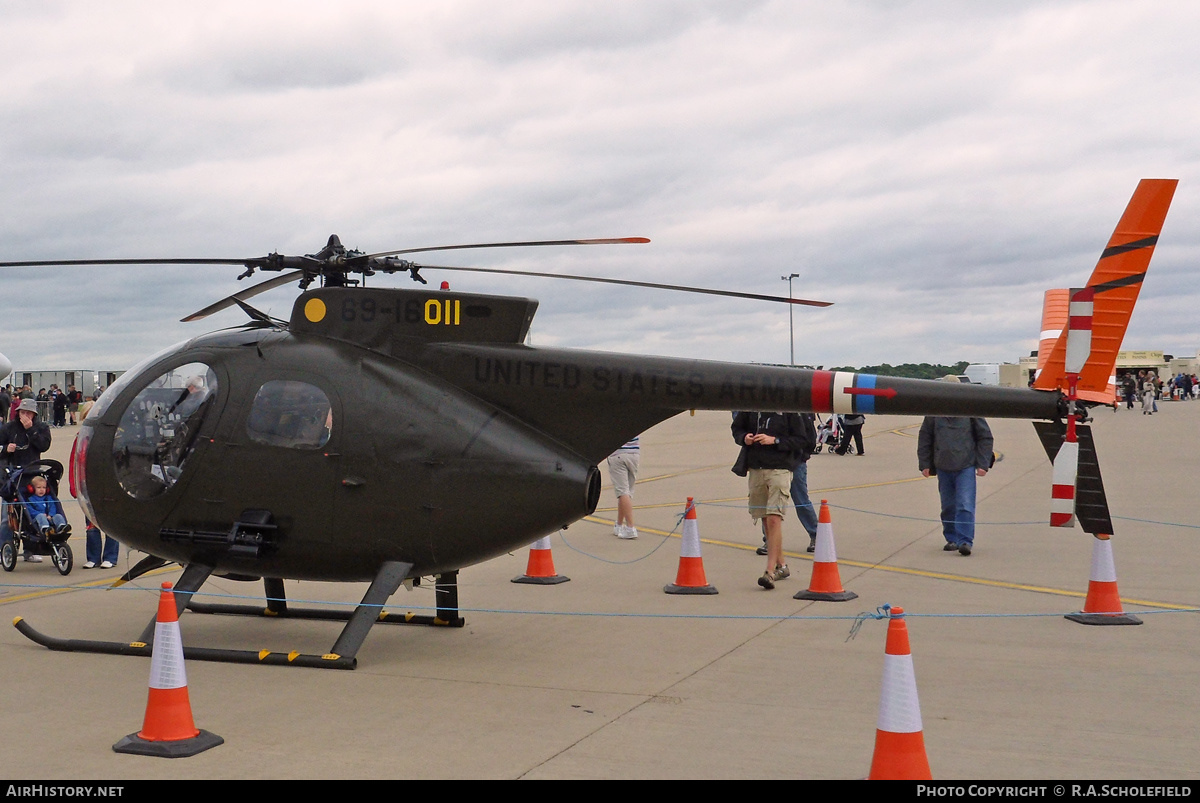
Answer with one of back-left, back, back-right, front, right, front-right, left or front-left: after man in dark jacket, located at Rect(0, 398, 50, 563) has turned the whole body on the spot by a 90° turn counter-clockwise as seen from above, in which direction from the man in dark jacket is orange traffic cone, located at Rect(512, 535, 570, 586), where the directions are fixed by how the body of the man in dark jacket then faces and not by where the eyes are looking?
front-right

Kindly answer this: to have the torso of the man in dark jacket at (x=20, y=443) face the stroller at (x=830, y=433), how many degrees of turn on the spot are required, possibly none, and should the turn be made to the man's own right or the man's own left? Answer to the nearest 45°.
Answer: approximately 135° to the man's own left

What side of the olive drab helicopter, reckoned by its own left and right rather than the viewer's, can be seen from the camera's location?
left

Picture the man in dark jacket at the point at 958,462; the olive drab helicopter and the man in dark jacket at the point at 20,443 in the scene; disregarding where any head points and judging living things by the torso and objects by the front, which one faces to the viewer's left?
the olive drab helicopter

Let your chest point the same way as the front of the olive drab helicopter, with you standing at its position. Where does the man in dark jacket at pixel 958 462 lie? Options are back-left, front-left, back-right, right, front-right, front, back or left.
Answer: back-right

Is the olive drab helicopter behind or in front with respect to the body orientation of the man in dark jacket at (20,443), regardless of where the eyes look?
in front

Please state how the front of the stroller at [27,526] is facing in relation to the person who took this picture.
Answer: facing the viewer and to the right of the viewer

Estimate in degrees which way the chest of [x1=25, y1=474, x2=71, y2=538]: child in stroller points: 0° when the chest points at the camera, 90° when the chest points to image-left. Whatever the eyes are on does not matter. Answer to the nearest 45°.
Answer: approximately 315°
